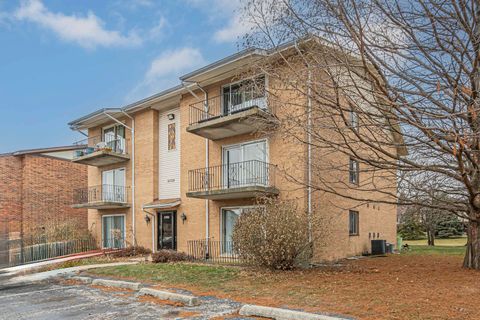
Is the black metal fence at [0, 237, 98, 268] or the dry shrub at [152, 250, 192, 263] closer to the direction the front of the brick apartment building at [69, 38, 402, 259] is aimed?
the dry shrub

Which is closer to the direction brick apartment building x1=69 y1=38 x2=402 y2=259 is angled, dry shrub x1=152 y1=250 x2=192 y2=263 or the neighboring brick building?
the dry shrub

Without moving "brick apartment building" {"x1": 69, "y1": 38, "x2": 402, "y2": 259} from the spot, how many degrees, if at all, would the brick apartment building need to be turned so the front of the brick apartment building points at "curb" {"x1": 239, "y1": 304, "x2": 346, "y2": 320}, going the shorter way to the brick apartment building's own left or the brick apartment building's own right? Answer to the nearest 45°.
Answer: approximately 45° to the brick apartment building's own left

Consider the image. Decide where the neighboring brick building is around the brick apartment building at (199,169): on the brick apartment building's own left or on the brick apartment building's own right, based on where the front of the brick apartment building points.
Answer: on the brick apartment building's own right
